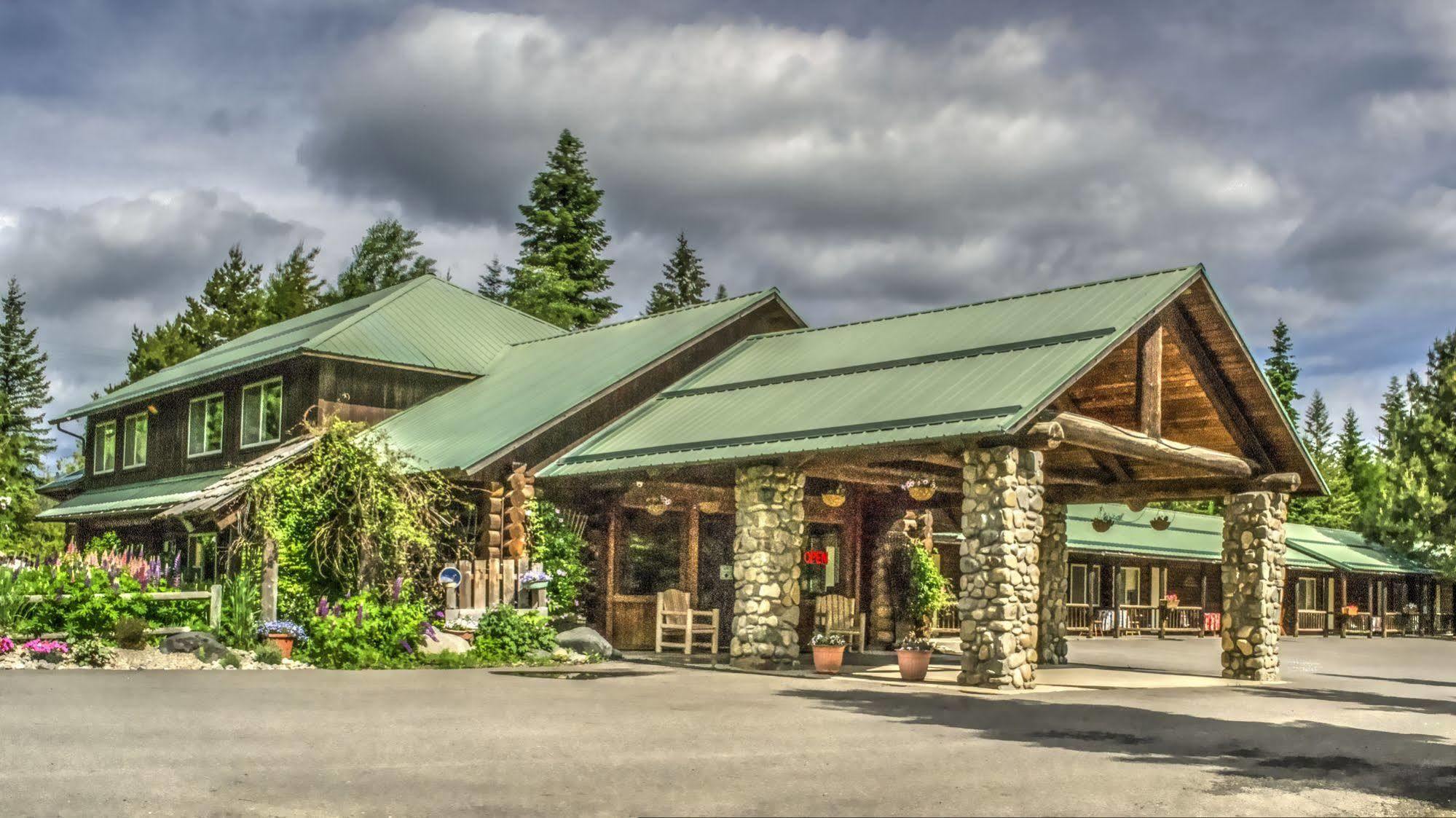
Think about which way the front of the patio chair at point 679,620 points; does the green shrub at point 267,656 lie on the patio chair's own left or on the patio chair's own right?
on the patio chair's own right

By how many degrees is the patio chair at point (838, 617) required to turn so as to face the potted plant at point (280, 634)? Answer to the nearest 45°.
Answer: approximately 90° to its right

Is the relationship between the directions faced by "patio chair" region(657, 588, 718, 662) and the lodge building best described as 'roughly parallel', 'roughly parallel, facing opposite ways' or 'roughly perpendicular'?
roughly parallel

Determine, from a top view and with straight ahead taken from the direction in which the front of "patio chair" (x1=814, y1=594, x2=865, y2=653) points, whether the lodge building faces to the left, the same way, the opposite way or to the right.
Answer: the same way

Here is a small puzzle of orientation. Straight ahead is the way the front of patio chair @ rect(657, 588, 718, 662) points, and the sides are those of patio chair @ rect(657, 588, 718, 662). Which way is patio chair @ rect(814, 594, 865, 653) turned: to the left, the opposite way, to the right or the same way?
the same way

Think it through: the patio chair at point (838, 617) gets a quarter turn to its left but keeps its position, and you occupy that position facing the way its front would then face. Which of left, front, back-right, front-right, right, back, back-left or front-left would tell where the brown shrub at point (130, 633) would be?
back

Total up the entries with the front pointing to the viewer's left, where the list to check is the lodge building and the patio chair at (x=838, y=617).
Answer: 0

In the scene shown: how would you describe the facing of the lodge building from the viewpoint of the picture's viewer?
facing the viewer and to the right of the viewer

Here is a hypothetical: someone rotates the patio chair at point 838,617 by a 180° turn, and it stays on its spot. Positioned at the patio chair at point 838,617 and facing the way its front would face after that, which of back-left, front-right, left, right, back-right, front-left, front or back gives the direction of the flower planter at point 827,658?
back-left

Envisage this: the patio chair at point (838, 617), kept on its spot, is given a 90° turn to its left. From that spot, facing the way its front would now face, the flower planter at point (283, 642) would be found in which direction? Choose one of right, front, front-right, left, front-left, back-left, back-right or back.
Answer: back

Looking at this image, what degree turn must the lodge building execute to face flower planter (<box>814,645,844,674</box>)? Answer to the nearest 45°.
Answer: approximately 45° to its right

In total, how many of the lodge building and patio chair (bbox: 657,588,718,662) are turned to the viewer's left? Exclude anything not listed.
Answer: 0
